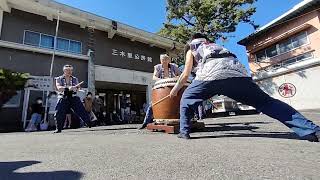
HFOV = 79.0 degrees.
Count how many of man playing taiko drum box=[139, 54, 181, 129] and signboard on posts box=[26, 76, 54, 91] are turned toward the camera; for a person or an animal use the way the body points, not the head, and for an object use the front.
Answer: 2

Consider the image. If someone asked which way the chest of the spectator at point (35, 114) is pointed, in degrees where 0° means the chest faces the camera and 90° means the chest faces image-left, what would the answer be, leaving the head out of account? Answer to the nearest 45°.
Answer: approximately 315°

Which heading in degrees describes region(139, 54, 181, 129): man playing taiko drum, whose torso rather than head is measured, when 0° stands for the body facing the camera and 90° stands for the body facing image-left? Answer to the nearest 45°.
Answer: approximately 0°
